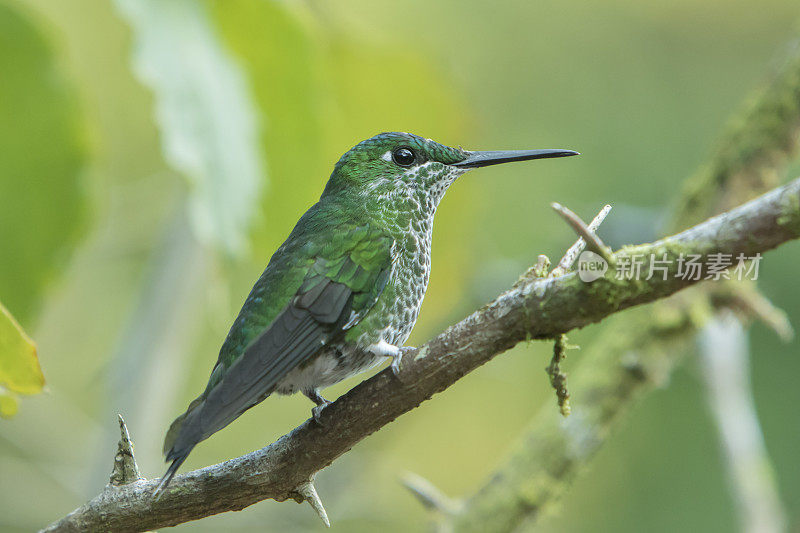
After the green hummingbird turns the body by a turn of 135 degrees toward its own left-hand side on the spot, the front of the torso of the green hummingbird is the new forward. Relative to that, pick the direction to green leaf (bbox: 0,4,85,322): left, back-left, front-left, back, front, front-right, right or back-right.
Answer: front

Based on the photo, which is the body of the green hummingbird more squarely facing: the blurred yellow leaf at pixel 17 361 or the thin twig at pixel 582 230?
the thin twig

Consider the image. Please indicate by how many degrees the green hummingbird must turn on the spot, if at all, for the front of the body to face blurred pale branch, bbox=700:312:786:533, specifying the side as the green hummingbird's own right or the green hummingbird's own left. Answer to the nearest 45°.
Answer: approximately 45° to the green hummingbird's own left

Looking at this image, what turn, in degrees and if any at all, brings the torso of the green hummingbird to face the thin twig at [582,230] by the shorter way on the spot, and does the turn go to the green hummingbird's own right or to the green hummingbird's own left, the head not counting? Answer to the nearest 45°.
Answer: approximately 45° to the green hummingbird's own right

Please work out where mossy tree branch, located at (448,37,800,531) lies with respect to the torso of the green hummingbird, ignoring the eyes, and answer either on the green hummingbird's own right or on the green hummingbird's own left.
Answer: on the green hummingbird's own left

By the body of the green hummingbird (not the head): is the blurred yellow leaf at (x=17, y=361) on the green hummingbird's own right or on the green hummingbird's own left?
on the green hummingbird's own right

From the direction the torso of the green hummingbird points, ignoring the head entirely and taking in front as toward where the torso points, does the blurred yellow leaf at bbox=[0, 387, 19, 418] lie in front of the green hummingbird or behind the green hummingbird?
behind

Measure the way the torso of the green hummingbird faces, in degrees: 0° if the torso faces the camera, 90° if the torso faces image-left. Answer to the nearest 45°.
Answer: approximately 270°
